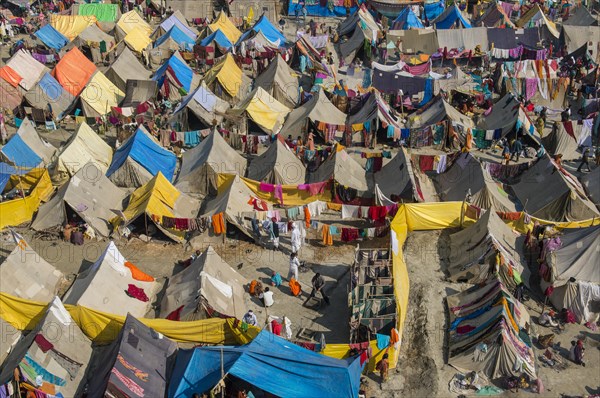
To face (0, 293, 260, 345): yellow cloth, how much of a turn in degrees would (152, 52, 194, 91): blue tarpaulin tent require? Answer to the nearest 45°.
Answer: approximately 45° to its left

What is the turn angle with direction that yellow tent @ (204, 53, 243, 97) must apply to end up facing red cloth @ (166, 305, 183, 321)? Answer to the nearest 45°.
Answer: approximately 45° to its left

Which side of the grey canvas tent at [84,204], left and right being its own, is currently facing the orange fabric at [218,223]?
left

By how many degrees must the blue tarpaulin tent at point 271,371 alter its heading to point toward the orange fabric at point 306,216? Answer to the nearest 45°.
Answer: approximately 135° to its right

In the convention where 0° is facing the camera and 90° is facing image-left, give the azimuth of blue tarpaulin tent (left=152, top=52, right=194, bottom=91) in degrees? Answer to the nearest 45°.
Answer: approximately 45°

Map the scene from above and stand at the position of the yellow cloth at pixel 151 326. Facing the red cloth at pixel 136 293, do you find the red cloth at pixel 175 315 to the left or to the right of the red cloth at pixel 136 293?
right
